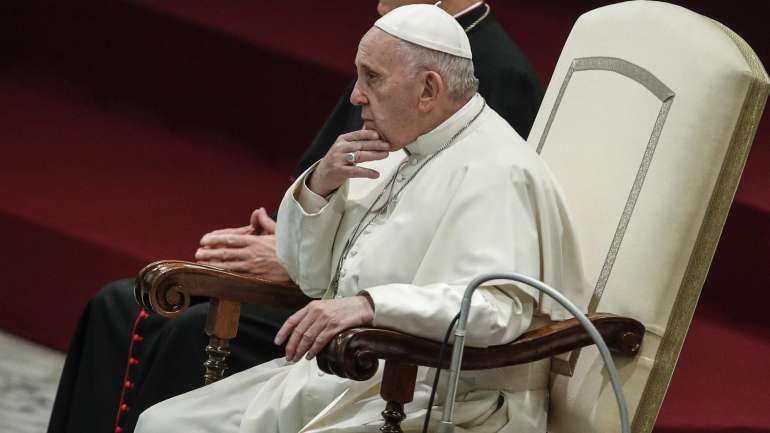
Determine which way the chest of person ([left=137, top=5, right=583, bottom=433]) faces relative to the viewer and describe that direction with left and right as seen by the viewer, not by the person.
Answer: facing to the left of the viewer

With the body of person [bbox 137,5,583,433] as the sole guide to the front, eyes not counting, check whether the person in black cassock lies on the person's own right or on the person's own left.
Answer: on the person's own right
